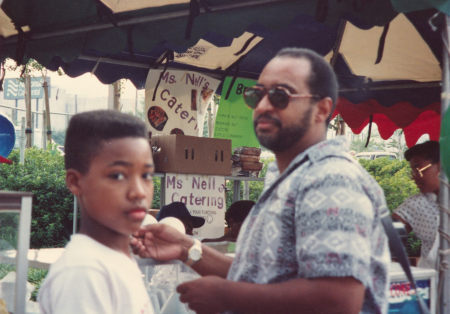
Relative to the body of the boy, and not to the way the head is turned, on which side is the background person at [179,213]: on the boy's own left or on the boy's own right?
on the boy's own left

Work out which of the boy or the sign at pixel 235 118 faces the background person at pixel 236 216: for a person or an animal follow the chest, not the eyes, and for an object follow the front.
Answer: the sign

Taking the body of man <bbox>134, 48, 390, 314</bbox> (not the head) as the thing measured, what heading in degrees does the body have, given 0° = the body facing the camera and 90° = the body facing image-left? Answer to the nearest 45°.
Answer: approximately 90°

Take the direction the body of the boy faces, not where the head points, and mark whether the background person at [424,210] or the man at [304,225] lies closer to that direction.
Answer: the man

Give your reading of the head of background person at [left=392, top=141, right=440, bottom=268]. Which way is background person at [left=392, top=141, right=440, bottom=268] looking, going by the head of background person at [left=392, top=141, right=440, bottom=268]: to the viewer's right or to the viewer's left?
to the viewer's left

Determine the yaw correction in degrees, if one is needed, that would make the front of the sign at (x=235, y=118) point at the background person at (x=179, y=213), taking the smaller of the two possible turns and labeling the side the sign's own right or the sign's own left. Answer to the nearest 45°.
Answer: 0° — it already faces them

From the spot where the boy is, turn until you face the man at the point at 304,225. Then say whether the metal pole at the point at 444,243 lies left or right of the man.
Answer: left

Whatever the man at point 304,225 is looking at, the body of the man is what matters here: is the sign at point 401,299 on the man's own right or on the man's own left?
on the man's own right

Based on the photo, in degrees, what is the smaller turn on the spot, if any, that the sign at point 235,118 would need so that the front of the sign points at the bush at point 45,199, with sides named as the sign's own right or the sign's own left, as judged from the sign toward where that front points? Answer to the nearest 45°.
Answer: approximately 135° to the sign's own right

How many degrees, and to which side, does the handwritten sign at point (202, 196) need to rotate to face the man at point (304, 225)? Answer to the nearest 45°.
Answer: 0° — it already faces them
